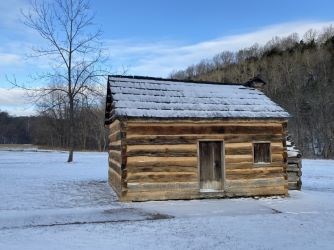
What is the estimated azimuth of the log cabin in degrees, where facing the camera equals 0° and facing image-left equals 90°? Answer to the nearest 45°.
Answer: approximately 0°
